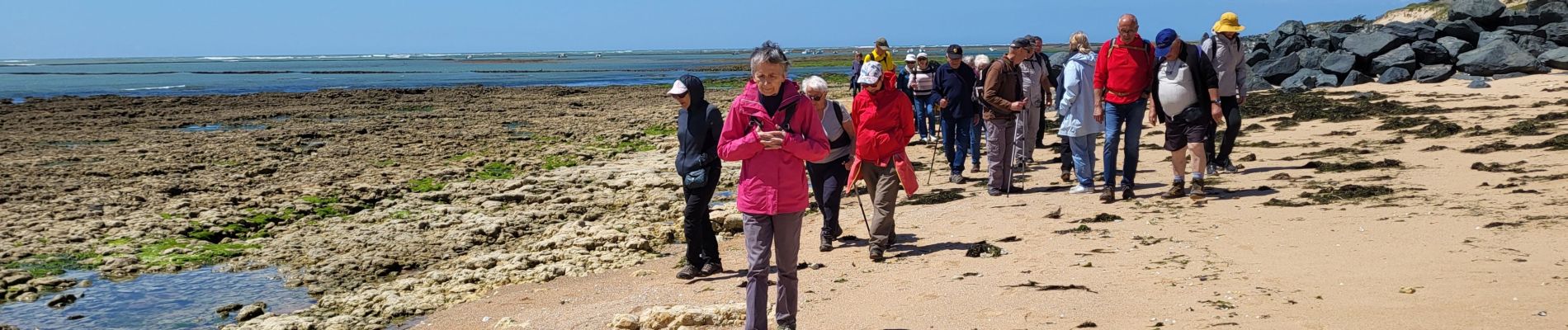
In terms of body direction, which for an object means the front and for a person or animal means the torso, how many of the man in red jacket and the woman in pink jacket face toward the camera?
2

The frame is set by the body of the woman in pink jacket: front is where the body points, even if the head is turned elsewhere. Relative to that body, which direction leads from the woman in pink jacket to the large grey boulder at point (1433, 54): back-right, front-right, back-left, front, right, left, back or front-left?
back-left

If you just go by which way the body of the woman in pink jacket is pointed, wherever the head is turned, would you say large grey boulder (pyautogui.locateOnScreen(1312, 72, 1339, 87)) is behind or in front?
behind

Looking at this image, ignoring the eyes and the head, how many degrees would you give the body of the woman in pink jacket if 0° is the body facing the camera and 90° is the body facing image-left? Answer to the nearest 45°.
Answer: approximately 0°

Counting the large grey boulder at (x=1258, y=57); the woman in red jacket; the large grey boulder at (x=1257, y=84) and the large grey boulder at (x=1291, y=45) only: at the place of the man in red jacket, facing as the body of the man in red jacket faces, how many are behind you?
3

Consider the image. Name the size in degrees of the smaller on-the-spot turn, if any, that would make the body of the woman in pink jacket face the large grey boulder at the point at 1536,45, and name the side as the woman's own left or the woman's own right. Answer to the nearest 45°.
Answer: approximately 135° to the woman's own left

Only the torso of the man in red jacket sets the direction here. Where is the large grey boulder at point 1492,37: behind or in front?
behind

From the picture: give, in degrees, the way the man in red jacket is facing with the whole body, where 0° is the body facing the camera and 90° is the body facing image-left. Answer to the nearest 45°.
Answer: approximately 0°

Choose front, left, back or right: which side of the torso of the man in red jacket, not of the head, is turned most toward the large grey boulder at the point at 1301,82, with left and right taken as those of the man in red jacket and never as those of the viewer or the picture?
back

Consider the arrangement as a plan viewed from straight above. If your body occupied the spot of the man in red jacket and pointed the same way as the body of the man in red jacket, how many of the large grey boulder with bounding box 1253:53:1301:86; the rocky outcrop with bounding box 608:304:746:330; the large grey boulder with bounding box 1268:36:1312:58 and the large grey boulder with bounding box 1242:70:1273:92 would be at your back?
3

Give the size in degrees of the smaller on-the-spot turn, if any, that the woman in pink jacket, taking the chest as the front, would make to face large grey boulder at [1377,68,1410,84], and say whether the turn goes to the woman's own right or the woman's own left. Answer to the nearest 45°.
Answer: approximately 135° to the woman's own left

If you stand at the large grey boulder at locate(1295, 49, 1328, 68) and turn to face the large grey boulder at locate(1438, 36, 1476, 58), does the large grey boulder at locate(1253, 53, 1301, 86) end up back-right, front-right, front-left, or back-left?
back-right
